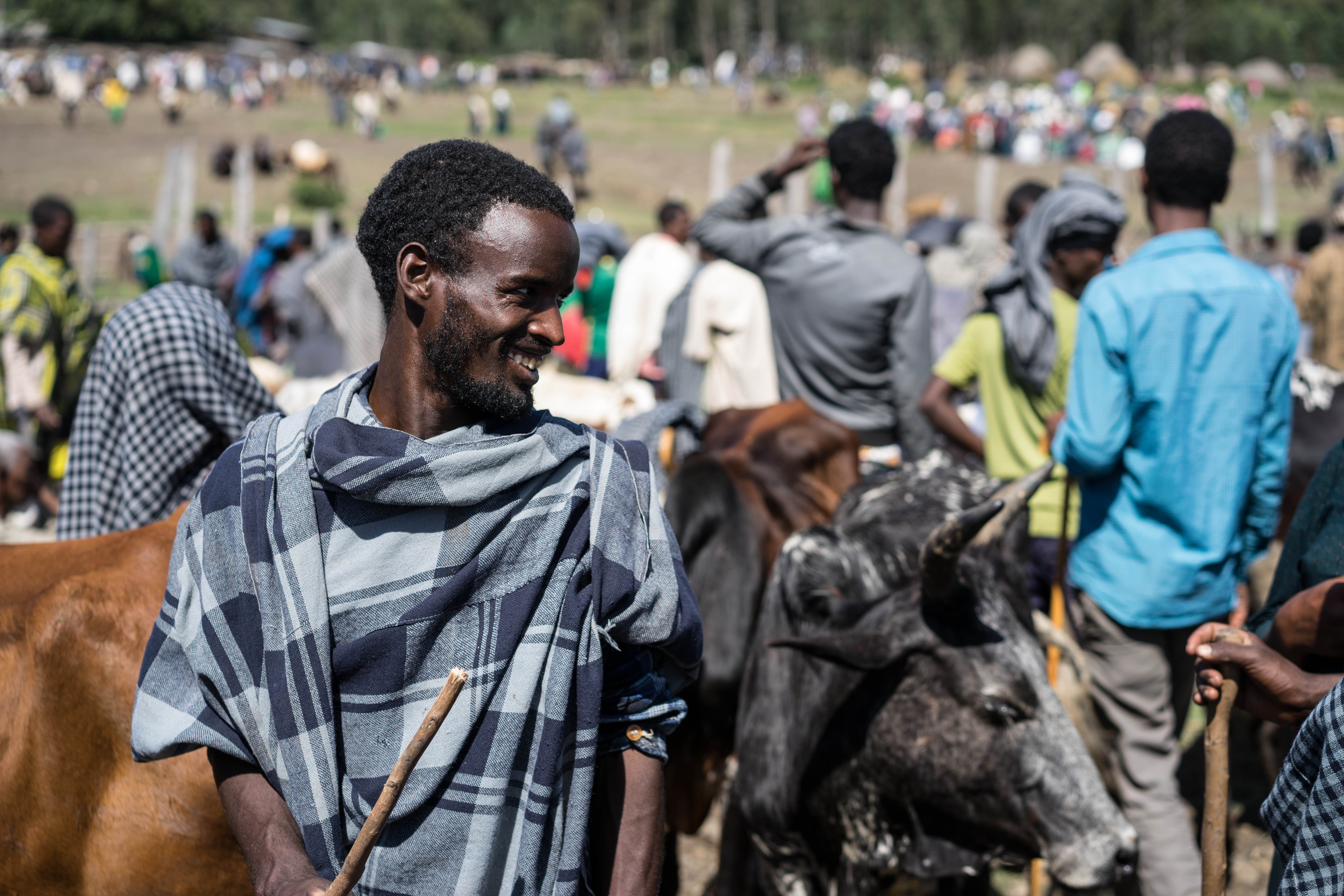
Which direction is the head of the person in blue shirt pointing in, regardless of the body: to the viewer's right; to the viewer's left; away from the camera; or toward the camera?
away from the camera

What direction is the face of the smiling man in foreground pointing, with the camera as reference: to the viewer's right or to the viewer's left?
to the viewer's right

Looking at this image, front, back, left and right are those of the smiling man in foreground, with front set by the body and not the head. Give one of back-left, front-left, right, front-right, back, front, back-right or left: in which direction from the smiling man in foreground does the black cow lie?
back-left

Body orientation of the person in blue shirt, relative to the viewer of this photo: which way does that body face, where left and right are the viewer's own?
facing away from the viewer

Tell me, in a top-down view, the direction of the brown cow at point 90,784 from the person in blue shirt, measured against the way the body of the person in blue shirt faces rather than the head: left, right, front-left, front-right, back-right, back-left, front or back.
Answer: back-left

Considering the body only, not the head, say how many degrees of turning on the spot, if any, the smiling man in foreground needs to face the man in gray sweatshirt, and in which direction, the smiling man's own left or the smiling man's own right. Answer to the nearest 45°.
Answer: approximately 135° to the smiling man's own left

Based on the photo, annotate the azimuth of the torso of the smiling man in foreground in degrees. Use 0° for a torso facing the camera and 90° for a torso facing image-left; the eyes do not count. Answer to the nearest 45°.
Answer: approximately 0°

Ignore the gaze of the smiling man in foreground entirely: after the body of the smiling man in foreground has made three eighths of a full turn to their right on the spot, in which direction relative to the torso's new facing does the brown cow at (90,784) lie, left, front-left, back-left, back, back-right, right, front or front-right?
front

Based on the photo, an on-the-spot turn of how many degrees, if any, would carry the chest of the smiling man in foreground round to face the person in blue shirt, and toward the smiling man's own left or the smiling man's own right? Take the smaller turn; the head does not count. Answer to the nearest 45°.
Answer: approximately 135° to the smiling man's own left

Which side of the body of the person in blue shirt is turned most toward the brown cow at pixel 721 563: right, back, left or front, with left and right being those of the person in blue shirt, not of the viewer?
left

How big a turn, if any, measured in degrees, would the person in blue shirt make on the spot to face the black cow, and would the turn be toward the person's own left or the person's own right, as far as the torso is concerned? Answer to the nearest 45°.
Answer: approximately 135° to the person's own left
